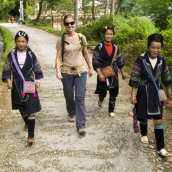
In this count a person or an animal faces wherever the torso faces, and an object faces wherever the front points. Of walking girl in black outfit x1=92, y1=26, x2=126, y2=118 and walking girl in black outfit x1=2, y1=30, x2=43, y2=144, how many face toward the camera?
2

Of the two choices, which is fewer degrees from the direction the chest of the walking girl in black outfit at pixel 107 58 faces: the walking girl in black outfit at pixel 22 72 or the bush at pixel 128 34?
the walking girl in black outfit

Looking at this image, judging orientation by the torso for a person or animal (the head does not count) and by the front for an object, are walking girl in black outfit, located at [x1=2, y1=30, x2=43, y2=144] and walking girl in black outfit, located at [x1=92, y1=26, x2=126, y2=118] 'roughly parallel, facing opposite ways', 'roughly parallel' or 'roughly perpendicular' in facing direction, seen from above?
roughly parallel

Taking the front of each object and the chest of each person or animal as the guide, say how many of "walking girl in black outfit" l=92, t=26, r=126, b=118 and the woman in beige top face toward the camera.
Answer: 2

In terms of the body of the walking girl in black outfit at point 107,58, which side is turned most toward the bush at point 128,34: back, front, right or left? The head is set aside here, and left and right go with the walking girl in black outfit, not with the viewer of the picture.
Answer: back

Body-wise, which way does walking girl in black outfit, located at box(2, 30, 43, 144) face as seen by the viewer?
toward the camera

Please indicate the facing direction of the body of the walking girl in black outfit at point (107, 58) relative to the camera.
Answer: toward the camera

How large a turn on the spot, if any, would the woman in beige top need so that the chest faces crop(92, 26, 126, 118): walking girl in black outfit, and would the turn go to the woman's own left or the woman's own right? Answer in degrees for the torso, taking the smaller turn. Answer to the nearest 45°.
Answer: approximately 135° to the woman's own left

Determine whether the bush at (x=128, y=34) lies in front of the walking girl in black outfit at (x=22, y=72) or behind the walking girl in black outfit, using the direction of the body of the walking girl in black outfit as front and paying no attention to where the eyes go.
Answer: behind
